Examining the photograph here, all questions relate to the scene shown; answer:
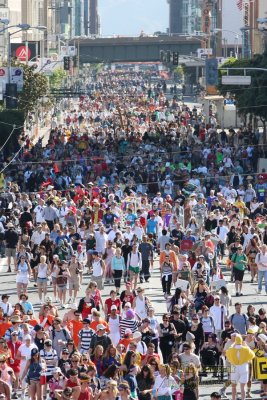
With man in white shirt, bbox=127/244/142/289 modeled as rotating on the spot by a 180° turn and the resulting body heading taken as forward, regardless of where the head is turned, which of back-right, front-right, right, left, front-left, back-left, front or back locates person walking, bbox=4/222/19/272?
front-left

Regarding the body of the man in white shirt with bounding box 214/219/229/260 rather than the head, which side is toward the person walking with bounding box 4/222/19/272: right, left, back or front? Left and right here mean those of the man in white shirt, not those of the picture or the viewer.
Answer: right

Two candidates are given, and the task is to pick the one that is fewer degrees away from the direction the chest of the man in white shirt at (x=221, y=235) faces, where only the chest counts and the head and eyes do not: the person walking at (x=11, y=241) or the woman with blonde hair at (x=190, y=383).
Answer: the woman with blonde hair

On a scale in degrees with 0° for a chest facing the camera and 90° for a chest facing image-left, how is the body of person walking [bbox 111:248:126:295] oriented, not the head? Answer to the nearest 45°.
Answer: approximately 0°

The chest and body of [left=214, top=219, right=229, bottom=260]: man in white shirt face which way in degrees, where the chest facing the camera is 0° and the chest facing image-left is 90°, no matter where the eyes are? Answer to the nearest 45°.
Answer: approximately 0°

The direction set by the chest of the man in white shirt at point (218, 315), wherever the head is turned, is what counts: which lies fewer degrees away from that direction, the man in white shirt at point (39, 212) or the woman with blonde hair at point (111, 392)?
the woman with blonde hair

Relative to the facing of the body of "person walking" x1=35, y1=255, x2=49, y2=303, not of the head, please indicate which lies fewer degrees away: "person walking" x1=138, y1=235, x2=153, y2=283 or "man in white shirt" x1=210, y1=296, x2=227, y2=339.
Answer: the man in white shirt

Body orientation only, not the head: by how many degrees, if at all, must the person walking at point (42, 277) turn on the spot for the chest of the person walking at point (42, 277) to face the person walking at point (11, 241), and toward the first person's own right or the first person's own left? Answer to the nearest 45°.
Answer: approximately 180°

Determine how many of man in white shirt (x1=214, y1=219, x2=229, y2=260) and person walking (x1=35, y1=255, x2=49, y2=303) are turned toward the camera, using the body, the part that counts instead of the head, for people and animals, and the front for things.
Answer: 2

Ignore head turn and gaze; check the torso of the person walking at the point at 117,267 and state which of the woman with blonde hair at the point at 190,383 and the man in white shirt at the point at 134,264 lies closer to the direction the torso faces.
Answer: the woman with blonde hair
